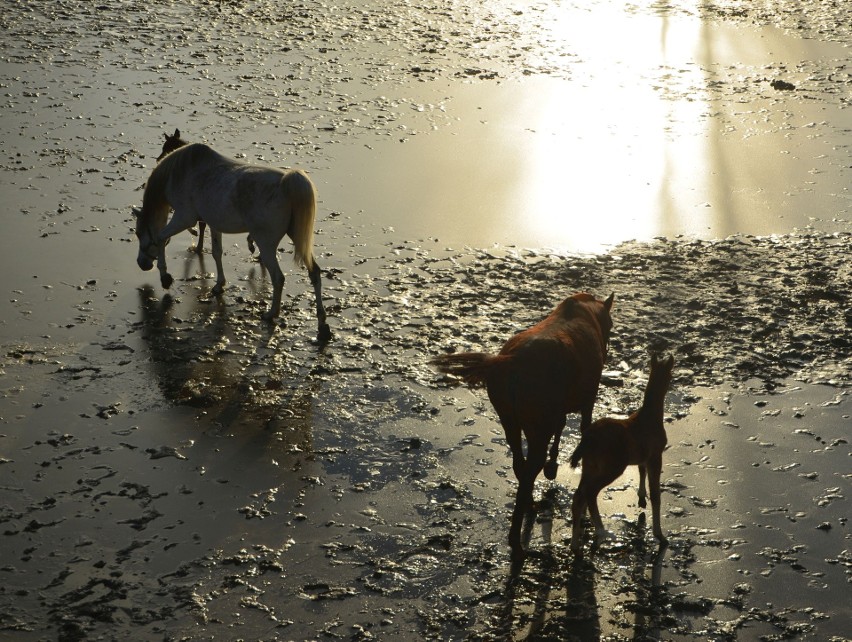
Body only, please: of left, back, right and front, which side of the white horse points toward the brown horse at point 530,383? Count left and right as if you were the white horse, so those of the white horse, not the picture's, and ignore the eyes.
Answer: back

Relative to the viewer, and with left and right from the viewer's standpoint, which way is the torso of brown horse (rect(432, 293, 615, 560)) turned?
facing away from the viewer and to the right of the viewer

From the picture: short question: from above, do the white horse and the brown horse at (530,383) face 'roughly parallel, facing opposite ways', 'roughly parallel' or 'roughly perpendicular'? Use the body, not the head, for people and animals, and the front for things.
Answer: roughly perpendicular

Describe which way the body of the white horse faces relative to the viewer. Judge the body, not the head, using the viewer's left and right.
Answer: facing away from the viewer and to the left of the viewer

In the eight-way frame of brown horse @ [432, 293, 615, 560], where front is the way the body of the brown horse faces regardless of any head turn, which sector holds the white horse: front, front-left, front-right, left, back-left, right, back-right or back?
left

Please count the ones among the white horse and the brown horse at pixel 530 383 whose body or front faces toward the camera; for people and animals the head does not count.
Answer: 0
